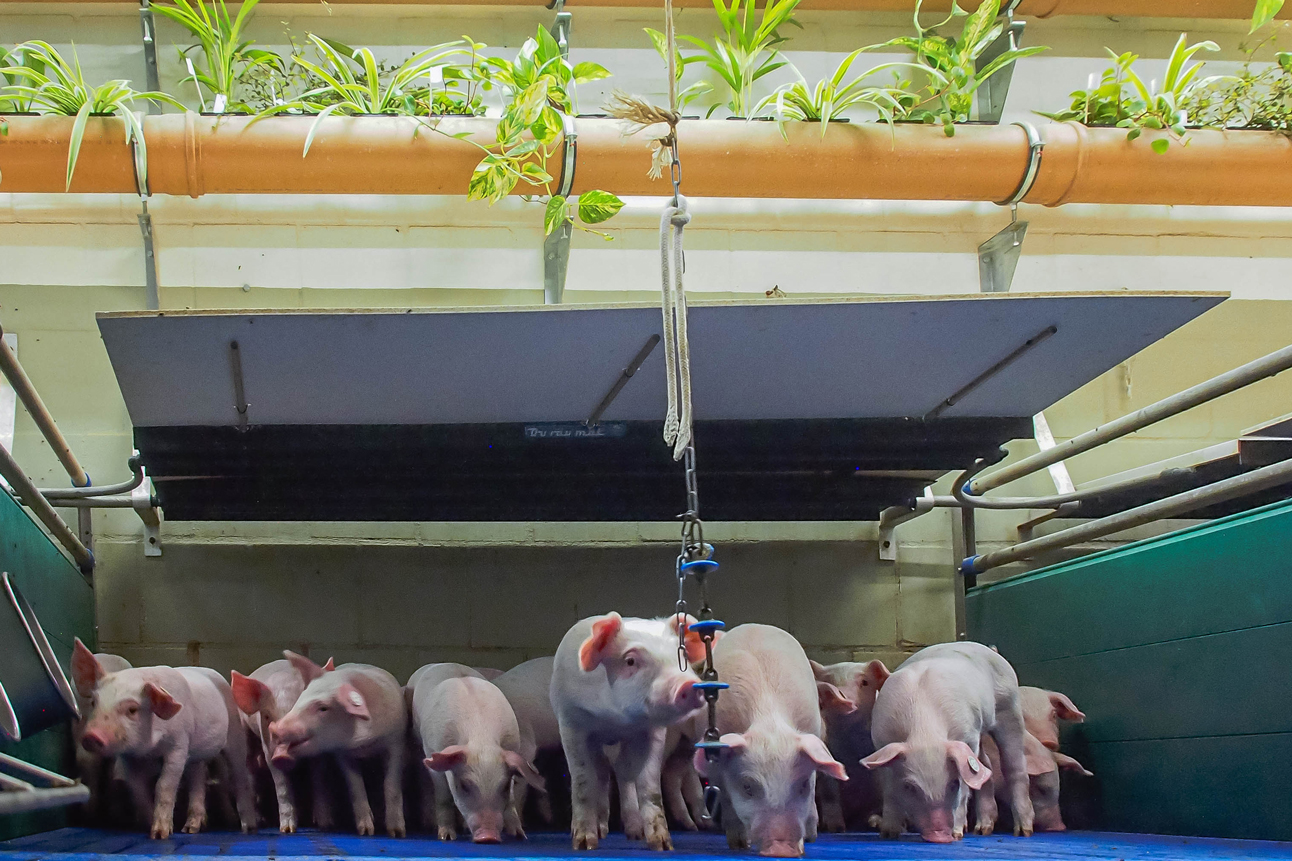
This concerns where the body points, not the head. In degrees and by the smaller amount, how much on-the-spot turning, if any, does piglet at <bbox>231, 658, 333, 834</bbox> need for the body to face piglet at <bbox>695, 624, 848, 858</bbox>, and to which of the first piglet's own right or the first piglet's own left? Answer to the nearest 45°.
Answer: approximately 45° to the first piglet's own left

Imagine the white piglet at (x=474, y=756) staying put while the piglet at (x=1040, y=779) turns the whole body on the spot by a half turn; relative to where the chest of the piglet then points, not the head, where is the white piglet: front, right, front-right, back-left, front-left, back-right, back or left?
back-left

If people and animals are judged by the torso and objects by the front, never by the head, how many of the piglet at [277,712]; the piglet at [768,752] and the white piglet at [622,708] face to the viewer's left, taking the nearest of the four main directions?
0

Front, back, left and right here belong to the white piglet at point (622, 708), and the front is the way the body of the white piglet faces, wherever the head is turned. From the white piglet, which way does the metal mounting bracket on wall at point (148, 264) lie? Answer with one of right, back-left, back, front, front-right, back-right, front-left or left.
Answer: back-right

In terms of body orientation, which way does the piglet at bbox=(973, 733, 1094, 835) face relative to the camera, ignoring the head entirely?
toward the camera

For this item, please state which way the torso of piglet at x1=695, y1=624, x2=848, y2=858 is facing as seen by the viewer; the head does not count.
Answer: toward the camera
